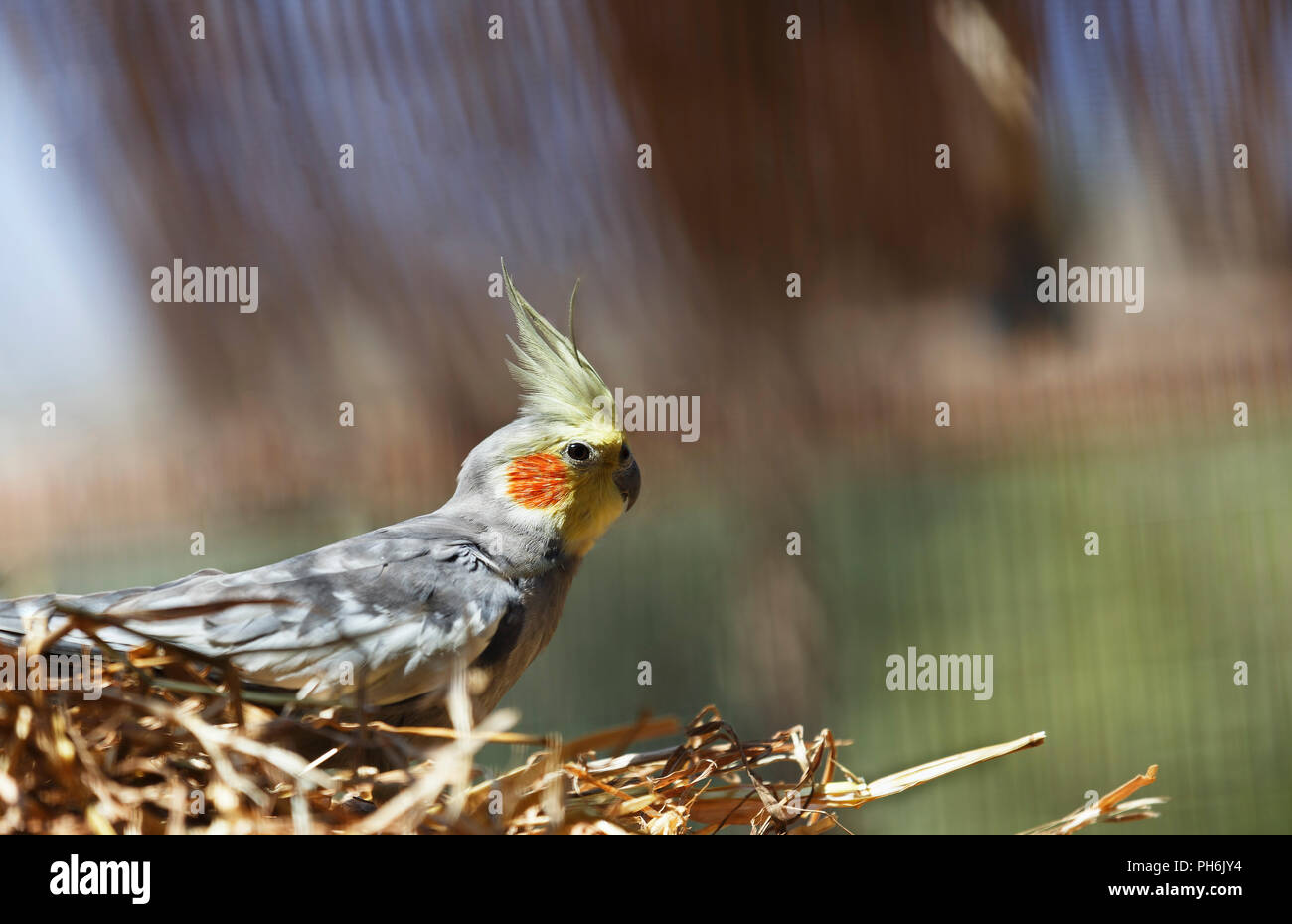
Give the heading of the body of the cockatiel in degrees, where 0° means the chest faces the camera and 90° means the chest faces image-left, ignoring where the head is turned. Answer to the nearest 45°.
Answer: approximately 270°
